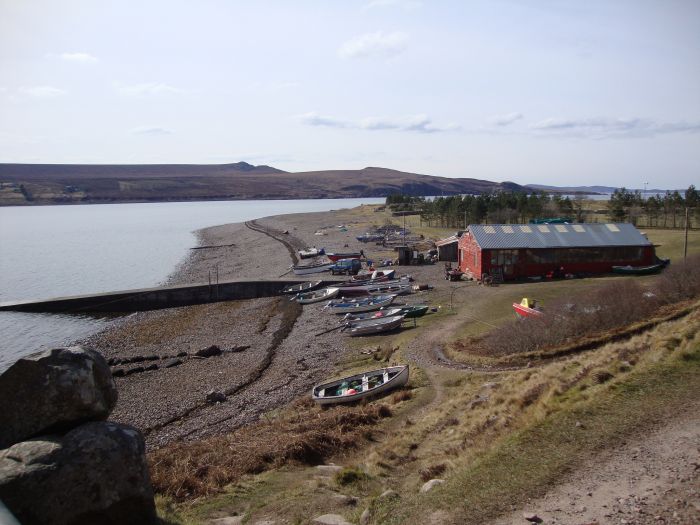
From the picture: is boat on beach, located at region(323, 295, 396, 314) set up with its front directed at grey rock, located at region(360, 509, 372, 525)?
no

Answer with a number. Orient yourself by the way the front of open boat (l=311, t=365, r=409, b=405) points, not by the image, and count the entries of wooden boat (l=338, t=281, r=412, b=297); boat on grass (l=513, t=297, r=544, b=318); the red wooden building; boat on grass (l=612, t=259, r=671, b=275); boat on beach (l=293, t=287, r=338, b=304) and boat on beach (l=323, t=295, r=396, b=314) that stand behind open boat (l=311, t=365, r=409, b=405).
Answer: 0

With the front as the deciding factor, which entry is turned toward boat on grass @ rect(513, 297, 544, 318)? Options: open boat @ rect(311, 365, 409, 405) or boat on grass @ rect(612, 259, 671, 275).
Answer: the open boat

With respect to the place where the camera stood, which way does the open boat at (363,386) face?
facing away from the viewer and to the right of the viewer

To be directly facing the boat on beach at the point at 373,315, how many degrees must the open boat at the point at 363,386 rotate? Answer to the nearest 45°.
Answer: approximately 45° to its left

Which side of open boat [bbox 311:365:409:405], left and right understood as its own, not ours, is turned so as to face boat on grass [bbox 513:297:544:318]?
front
